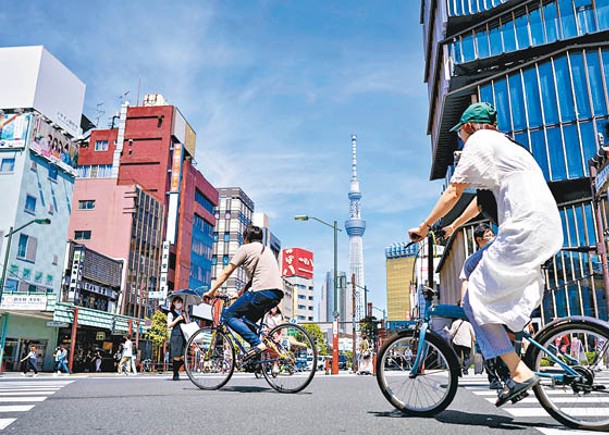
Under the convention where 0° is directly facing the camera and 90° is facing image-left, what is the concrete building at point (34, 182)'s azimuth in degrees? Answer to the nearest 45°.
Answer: approximately 315°

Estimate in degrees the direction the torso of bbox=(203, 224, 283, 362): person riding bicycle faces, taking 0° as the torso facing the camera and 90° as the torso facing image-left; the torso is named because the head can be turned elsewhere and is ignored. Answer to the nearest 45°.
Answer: approximately 135°

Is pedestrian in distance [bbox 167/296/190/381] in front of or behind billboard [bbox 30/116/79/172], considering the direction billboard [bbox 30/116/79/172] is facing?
in front

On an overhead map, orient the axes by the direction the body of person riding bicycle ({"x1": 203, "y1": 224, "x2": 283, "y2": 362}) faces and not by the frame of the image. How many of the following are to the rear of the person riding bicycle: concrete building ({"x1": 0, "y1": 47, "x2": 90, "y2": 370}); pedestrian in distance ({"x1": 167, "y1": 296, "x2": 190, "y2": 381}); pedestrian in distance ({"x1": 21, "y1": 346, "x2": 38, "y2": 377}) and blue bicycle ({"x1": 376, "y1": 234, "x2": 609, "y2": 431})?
1

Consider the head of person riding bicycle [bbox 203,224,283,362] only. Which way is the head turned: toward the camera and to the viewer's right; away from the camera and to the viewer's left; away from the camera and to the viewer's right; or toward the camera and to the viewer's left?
away from the camera and to the viewer's left

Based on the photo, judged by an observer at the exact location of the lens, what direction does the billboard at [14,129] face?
facing the viewer

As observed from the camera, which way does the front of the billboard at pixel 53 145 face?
facing the viewer and to the right of the viewer

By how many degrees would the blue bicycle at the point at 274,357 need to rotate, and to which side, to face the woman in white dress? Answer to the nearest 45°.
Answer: approximately 180°

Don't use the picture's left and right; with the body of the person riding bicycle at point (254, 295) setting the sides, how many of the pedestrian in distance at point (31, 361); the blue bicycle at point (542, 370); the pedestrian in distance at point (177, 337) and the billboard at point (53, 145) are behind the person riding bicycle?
1

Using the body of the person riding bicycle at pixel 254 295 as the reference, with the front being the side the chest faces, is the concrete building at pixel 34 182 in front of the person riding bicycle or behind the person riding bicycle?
in front

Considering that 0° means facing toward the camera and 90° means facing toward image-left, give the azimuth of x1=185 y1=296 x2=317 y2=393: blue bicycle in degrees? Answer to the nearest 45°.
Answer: approximately 135°
